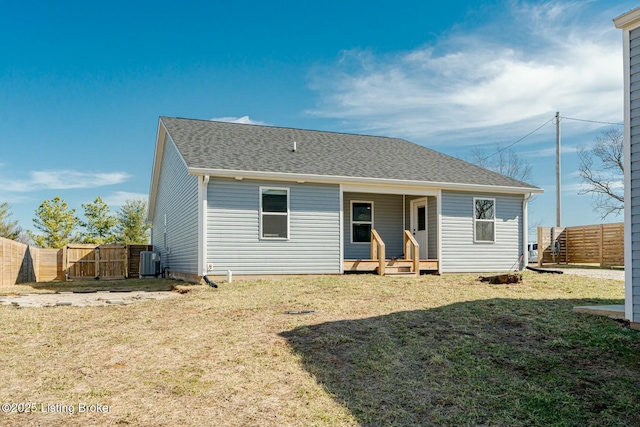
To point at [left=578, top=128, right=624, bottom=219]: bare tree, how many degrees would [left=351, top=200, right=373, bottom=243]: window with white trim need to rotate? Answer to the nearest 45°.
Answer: approximately 135° to its left

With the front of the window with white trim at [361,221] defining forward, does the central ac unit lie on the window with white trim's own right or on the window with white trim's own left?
on the window with white trim's own right

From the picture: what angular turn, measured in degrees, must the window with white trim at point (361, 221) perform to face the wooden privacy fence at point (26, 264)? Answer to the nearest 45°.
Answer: approximately 90° to its right

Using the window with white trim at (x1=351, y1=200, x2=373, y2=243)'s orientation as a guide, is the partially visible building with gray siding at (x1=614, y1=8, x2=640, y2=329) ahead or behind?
ahead

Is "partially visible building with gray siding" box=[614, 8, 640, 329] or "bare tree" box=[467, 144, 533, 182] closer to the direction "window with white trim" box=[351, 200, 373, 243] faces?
the partially visible building with gray siding

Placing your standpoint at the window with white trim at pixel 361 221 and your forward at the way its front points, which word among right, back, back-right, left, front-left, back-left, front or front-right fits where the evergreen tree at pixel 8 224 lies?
back-right

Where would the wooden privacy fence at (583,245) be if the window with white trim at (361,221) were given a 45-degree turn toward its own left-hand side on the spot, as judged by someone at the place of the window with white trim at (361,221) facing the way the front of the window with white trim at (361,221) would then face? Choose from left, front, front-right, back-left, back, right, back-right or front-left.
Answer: left

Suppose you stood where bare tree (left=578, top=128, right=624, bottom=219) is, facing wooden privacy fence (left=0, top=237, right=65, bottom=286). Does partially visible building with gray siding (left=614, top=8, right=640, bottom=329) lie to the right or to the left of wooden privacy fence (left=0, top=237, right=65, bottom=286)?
left

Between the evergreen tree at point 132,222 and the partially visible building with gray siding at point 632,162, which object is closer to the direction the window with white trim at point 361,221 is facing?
the partially visible building with gray siding

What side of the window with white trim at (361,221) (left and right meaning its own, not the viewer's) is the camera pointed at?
front
